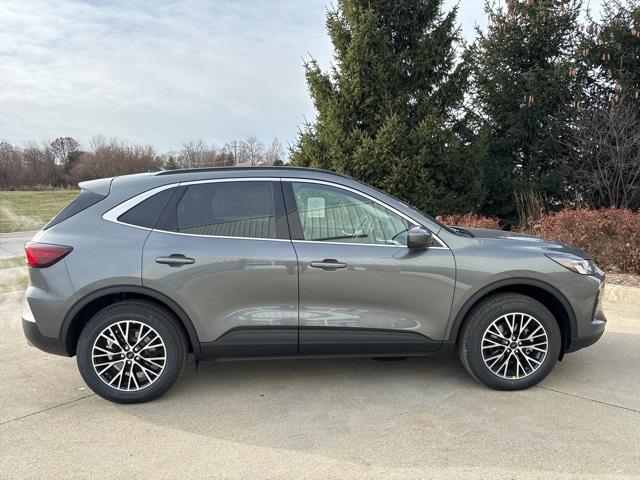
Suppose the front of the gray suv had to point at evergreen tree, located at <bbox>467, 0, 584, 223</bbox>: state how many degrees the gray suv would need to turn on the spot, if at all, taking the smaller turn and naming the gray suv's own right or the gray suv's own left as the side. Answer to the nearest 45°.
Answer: approximately 45° to the gray suv's own left

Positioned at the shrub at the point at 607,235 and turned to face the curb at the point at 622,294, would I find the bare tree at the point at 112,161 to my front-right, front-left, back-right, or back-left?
back-right

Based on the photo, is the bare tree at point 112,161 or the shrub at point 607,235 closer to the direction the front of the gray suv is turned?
the shrub

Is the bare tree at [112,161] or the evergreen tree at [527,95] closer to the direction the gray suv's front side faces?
the evergreen tree

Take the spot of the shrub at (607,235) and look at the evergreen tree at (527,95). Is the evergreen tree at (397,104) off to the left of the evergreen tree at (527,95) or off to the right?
left

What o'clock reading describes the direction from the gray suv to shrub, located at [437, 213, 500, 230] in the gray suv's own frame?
The shrub is roughly at 10 o'clock from the gray suv.

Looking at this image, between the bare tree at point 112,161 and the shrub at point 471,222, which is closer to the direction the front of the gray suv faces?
the shrub

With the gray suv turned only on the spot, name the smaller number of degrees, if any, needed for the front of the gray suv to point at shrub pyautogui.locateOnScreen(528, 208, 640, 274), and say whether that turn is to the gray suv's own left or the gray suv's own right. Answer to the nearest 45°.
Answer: approximately 45° to the gray suv's own left

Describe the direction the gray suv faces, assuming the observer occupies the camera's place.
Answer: facing to the right of the viewer

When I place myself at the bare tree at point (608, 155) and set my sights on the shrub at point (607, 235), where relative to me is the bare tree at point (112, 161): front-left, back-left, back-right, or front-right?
back-right

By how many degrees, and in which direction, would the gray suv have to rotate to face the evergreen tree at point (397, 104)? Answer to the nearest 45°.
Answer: approximately 90° to its left

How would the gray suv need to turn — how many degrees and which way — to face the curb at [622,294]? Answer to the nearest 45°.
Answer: approximately 45° to its left
